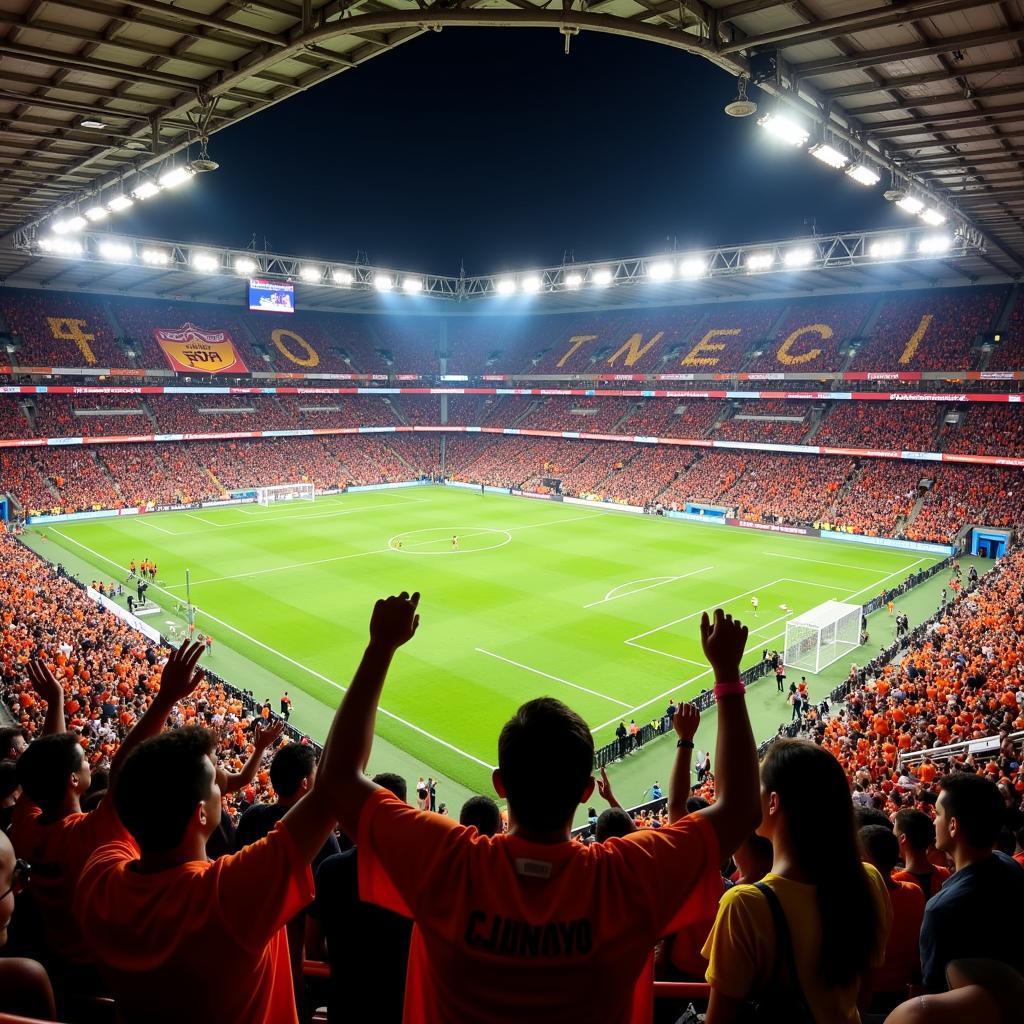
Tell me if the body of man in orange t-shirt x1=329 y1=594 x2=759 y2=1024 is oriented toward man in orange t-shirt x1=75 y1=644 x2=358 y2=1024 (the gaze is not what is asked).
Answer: no

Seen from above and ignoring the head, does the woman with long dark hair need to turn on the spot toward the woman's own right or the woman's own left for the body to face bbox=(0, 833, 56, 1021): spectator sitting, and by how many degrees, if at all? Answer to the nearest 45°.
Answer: approximately 45° to the woman's own left

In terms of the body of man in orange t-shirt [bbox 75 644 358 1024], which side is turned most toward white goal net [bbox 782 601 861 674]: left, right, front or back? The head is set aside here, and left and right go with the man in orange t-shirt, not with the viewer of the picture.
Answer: front

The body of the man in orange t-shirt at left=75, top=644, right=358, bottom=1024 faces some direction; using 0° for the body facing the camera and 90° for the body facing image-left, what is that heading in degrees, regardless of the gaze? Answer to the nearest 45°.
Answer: approximately 225°

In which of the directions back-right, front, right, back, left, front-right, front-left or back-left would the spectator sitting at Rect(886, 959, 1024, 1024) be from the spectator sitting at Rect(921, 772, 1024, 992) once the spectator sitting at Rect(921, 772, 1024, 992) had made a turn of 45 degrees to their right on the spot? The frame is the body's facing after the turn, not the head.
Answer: back

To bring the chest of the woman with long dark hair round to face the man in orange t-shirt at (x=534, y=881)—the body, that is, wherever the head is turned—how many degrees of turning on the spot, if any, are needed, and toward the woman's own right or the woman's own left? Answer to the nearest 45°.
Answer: approximately 90° to the woman's own left

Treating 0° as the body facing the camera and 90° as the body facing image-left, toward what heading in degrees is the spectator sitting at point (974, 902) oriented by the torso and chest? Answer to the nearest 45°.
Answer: approximately 135°

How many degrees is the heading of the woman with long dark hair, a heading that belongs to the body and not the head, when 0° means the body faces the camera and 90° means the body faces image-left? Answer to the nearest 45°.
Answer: approximately 135°

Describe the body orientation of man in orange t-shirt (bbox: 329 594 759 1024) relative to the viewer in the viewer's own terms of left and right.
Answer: facing away from the viewer

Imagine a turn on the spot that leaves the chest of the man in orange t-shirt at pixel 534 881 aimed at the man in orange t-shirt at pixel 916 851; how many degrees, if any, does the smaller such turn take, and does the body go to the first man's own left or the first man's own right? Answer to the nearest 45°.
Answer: approximately 45° to the first man's own right

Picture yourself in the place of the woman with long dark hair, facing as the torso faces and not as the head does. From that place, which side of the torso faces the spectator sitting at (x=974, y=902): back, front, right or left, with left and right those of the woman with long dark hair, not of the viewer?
right

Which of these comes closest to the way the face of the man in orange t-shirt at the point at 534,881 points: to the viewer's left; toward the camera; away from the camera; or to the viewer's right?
away from the camera
